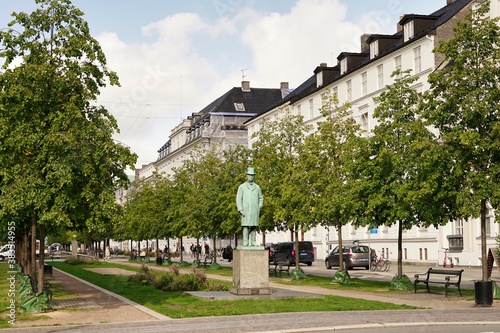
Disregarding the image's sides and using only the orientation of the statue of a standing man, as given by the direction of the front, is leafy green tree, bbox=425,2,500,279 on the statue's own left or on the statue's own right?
on the statue's own left

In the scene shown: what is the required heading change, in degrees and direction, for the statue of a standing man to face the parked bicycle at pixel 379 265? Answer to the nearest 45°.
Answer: approximately 180°

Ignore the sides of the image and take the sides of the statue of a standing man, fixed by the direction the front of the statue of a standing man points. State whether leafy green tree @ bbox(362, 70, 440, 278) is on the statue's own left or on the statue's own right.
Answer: on the statue's own left

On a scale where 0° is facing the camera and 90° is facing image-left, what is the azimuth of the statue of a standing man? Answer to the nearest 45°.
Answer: approximately 0°

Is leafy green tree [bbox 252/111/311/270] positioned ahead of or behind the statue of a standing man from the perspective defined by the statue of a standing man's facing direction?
behind

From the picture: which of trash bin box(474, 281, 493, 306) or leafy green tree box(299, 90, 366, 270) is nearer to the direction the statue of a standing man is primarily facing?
the trash bin
